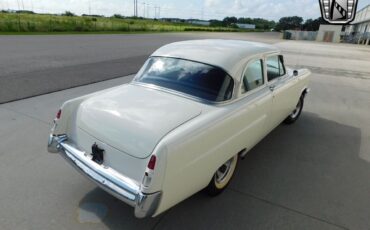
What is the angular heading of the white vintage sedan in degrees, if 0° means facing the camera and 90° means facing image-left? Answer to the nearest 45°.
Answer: approximately 225°

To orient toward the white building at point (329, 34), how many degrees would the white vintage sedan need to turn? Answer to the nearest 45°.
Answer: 0° — it already faces it
